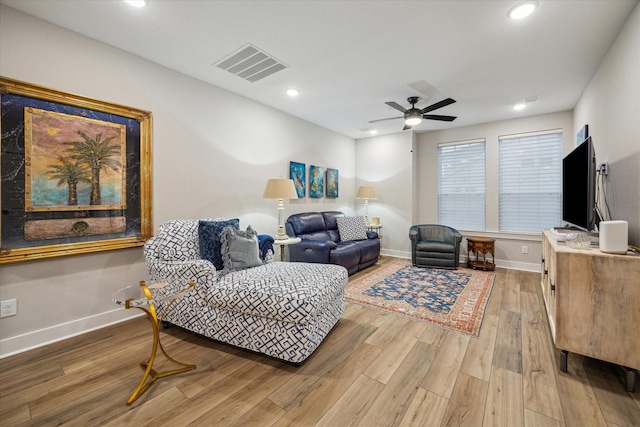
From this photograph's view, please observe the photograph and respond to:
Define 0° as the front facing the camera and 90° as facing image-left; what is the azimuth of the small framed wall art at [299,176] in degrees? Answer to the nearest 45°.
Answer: approximately 315°

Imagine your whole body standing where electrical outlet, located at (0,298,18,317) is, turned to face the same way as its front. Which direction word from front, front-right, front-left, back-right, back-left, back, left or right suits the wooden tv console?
front-left

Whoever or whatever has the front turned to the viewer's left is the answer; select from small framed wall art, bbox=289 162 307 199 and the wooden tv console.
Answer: the wooden tv console

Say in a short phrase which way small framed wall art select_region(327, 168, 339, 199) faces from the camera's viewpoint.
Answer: facing the viewer and to the right of the viewer

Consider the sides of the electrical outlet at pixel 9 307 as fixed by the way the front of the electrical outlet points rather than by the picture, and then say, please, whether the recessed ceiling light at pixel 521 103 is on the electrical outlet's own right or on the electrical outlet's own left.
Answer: on the electrical outlet's own left

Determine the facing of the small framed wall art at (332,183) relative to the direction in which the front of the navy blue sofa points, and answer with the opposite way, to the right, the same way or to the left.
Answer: the same way

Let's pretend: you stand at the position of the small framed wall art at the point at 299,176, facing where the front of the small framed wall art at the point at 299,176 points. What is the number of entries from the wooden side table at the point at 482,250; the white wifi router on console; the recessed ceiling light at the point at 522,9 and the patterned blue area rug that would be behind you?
0

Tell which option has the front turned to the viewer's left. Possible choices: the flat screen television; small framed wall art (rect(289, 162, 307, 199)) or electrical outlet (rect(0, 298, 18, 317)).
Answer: the flat screen television

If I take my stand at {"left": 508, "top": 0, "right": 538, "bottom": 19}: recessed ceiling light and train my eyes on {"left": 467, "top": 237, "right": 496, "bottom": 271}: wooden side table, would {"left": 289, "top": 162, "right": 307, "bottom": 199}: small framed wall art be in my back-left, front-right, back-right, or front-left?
front-left

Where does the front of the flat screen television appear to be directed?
to the viewer's left

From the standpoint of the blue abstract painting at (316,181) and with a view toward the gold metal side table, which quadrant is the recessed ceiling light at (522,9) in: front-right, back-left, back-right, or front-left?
front-left

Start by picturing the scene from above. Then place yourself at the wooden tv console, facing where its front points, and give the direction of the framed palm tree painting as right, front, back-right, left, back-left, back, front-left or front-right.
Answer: front-left

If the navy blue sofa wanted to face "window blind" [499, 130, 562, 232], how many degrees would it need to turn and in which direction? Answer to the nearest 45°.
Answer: approximately 45° to its left

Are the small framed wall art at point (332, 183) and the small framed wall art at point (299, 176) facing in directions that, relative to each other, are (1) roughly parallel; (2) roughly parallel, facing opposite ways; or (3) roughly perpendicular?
roughly parallel

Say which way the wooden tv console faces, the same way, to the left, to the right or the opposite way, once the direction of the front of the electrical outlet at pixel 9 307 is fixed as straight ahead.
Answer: the opposite way

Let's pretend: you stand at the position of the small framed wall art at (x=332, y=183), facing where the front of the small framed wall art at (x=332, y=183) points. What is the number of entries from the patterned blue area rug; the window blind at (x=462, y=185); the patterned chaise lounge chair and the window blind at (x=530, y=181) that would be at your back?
0
